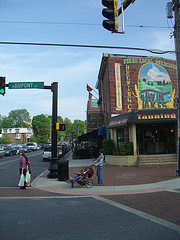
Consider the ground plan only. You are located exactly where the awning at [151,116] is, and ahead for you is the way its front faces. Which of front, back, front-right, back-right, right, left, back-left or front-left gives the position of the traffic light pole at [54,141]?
front-right

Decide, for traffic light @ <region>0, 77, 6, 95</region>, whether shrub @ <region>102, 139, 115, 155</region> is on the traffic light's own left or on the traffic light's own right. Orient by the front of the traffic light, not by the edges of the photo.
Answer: on the traffic light's own left

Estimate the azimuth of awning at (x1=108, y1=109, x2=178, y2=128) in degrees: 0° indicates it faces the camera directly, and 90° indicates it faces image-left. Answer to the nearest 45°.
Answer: approximately 0°

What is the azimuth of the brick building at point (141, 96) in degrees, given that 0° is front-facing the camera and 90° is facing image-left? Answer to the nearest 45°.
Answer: approximately 0°
